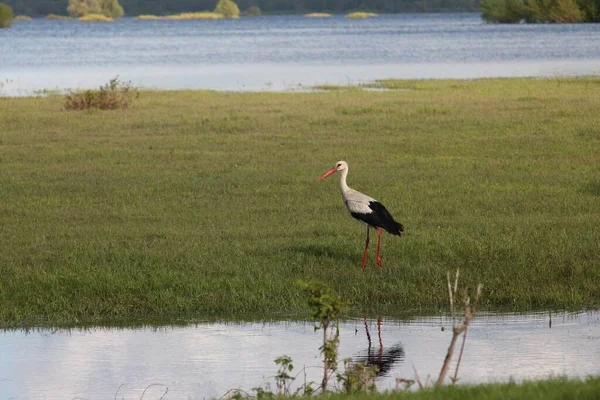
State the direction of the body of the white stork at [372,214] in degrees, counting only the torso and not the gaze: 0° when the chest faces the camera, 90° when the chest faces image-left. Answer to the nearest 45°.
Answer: approximately 90°

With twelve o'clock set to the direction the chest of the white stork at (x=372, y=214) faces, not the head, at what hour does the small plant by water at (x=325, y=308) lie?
The small plant by water is roughly at 9 o'clock from the white stork.
